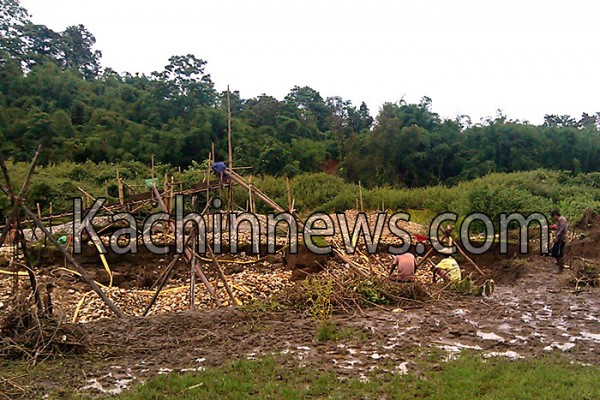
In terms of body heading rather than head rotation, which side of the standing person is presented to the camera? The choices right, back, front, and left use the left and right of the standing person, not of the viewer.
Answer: left

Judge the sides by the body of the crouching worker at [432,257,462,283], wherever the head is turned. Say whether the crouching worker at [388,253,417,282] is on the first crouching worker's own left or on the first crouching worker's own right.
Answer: on the first crouching worker's own left

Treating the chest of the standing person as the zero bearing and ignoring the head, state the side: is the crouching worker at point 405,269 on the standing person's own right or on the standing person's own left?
on the standing person's own left

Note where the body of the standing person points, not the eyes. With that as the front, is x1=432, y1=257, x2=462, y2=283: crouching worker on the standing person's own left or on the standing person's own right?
on the standing person's own left

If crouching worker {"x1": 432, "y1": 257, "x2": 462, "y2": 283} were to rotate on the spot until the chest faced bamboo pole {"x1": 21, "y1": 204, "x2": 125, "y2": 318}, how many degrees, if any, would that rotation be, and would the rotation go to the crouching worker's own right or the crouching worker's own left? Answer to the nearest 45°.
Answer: approximately 45° to the crouching worker's own left

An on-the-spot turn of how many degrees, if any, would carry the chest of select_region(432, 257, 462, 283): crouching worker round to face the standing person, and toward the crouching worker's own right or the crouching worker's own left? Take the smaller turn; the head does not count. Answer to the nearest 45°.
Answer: approximately 135° to the crouching worker's own right

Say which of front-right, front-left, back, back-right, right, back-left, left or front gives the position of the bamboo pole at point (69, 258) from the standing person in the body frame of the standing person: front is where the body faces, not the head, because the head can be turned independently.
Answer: front-left

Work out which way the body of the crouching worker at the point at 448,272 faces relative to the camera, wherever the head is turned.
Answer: to the viewer's left

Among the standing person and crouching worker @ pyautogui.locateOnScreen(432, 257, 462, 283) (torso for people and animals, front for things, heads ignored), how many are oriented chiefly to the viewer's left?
2

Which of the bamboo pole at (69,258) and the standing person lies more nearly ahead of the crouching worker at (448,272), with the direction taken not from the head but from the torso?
the bamboo pole
